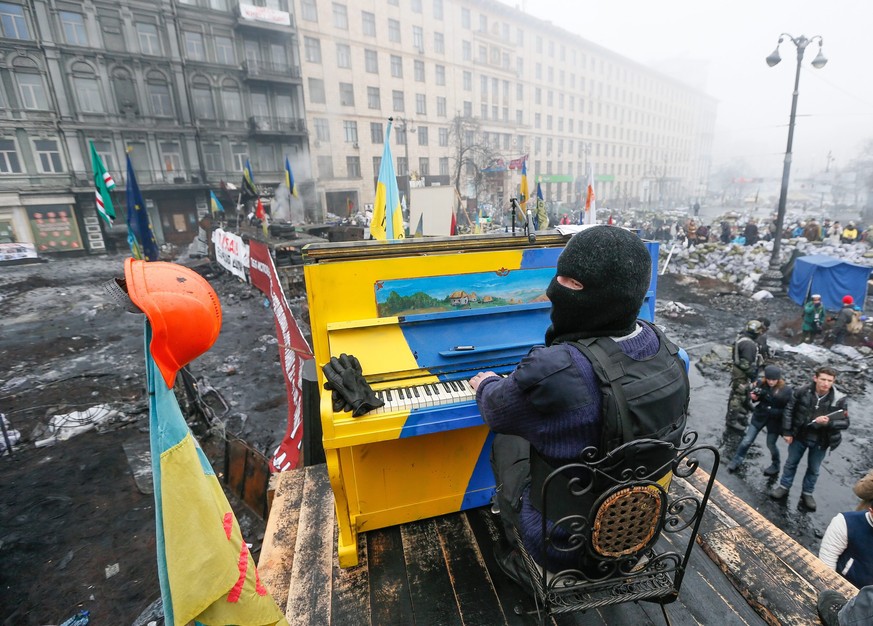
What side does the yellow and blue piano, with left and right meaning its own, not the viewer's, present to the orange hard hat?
right

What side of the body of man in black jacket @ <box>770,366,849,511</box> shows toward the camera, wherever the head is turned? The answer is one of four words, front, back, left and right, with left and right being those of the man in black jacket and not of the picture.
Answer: front

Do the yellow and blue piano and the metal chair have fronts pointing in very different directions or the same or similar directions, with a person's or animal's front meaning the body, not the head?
very different directions

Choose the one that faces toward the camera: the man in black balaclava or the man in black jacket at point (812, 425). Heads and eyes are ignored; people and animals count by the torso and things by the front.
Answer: the man in black jacket

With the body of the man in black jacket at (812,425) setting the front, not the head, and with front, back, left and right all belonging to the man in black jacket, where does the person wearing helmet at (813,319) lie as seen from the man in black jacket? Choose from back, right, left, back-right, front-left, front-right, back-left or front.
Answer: back

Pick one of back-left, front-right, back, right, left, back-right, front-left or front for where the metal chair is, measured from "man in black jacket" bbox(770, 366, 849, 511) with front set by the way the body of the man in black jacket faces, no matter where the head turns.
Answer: front

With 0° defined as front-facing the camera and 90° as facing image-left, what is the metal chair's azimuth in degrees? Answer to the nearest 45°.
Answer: approximately 135°

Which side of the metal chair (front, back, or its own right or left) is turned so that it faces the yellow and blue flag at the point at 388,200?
front

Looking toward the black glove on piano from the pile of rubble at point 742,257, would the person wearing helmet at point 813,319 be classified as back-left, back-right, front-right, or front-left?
front-left

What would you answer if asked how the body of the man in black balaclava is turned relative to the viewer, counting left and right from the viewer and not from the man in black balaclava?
facing away from the viewer and to the left of the viewer

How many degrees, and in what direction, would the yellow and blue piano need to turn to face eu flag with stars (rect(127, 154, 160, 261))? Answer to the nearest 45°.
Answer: approximately 180°

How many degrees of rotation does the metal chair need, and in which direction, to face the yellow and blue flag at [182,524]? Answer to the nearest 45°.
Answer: approximately 90° to its left

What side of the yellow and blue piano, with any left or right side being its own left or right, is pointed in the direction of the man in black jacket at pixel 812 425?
left

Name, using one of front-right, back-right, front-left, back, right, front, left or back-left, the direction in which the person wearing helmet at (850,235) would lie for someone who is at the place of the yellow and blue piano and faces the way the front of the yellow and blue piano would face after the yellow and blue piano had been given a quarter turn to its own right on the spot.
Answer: back

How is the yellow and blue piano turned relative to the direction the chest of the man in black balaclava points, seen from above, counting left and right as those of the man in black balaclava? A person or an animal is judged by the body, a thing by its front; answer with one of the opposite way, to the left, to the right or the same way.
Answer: the opposite way

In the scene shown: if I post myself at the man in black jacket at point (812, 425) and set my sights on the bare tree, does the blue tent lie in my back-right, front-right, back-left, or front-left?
front-right

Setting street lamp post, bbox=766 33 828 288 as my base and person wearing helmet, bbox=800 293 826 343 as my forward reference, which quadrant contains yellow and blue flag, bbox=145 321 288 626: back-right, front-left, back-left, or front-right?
front-right

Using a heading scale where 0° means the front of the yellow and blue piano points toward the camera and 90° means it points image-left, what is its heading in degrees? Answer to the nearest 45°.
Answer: approximately 315°
